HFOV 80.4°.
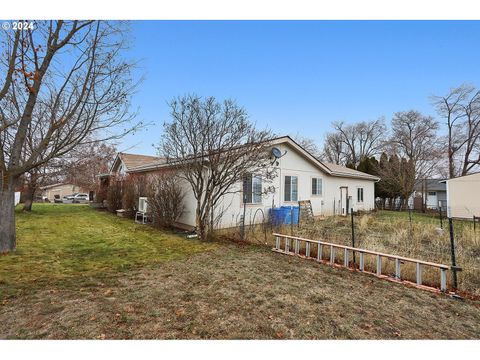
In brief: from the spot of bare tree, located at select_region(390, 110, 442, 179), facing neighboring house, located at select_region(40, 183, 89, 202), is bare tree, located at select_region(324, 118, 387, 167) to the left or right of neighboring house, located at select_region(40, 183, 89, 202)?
right

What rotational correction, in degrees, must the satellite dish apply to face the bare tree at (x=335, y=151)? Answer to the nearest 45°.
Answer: approximately 135° to its left

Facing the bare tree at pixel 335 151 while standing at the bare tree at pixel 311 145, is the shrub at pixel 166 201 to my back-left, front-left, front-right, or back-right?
back-right

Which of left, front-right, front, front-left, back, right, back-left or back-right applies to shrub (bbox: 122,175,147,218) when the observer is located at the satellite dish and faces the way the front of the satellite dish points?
back-right

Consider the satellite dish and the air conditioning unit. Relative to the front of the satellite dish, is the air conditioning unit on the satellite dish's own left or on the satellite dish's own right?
on the satellite dish's own right

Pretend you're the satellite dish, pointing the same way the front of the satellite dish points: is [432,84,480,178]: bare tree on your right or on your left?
on your left

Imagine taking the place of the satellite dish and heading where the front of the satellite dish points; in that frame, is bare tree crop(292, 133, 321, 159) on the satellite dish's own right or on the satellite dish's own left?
on the satellite dish's own left

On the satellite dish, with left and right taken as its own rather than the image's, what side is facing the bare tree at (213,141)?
right

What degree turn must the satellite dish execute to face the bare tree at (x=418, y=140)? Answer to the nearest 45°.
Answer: approximately 90° to its left

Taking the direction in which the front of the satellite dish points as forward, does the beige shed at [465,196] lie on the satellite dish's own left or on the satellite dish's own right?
on the satellite dish's own left

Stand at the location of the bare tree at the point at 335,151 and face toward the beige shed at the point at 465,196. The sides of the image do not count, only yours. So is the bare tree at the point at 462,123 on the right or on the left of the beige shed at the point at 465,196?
left
